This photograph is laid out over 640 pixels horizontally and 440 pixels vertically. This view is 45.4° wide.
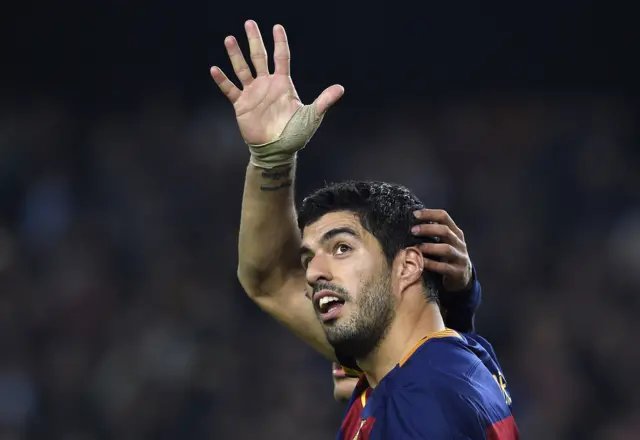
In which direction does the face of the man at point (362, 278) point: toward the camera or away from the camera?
toward the camera

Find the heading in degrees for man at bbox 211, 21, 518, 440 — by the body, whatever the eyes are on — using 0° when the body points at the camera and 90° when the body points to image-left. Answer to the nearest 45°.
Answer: approximately 45°
